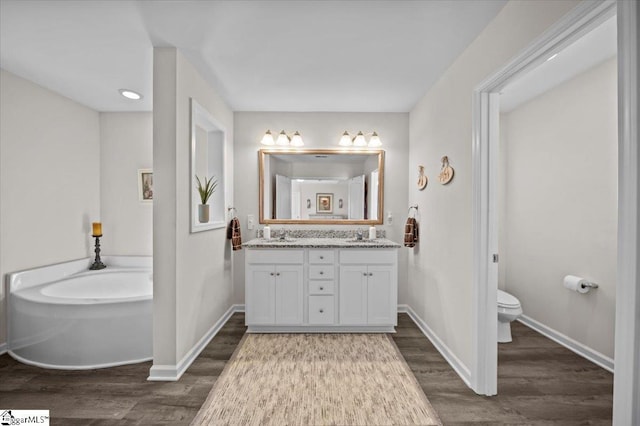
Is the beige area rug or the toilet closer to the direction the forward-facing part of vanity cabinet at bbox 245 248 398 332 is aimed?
the beige area rug

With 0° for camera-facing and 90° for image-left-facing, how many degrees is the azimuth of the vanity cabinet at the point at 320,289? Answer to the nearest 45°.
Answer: approximately 0°

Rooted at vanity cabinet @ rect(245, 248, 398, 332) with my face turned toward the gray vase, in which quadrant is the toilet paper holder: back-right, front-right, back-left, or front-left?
back-left

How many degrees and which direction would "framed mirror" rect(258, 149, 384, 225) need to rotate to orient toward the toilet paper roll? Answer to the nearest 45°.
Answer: approximately 45° to its left

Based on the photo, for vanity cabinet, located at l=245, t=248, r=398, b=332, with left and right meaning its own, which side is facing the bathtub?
right

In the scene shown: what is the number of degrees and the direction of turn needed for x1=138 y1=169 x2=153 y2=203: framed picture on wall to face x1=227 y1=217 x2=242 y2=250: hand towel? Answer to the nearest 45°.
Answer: approximately 45° to its left

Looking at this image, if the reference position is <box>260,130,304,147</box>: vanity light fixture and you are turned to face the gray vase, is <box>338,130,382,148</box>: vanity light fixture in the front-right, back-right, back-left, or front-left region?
back-left

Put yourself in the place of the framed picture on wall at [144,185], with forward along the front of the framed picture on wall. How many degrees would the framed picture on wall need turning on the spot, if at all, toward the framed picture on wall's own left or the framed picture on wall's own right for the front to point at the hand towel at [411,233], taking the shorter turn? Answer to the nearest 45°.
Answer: approximately 45° to the framed picture on wall's own left

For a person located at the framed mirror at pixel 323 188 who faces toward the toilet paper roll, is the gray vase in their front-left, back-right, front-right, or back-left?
back-right

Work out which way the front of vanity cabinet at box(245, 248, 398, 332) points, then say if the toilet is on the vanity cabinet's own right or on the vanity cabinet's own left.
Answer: on the vanity cabinet's own left
